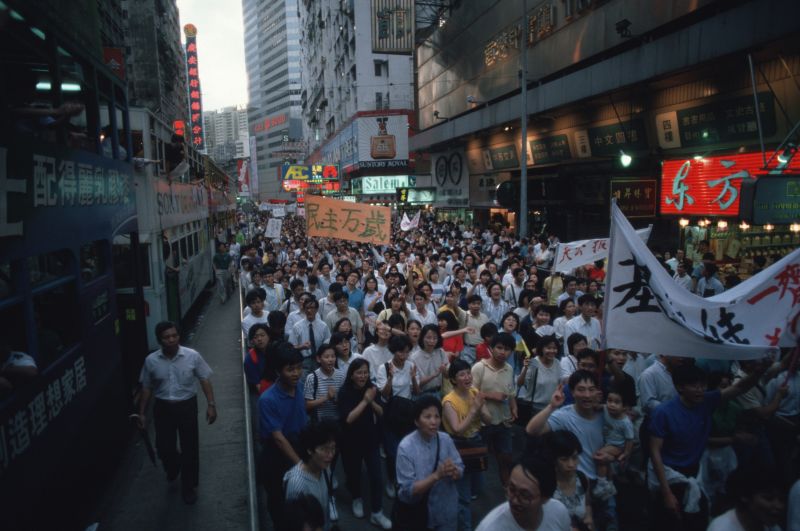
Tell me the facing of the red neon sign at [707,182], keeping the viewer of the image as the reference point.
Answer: facing the viewer and to the left of the viewer

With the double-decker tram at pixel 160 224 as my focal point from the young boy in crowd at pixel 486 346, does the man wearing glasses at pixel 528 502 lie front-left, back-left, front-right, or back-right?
back-left

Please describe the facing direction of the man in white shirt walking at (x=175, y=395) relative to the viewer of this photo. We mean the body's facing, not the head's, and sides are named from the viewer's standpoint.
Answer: facing the viewer

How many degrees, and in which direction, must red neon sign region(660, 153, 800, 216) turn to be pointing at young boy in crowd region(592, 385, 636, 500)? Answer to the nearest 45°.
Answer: approximately 45° to its left

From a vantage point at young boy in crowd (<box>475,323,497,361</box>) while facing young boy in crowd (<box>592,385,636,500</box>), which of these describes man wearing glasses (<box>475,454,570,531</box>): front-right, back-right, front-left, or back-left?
front-right

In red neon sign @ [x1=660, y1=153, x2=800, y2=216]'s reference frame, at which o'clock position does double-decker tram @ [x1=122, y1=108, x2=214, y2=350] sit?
The double-decker tram is roughly at 12 o'clock from the red neon sign.

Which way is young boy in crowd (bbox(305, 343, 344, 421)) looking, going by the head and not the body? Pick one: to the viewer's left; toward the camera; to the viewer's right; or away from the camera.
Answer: toward the camera

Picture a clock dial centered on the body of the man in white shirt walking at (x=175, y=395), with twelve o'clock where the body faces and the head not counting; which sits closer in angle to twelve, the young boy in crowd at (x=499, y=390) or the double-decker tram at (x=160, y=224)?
the young boy in crowd

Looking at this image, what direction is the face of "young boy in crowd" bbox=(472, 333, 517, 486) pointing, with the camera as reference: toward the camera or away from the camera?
toward the camera

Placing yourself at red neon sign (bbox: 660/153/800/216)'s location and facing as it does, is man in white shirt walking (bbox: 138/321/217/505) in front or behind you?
in front

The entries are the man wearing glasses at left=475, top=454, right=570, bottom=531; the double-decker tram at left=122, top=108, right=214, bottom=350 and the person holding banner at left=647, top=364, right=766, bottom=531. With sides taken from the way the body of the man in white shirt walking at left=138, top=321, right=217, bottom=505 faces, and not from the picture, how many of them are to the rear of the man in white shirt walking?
1

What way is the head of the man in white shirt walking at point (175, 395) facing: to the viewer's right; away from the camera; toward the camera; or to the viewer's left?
toward the camera
